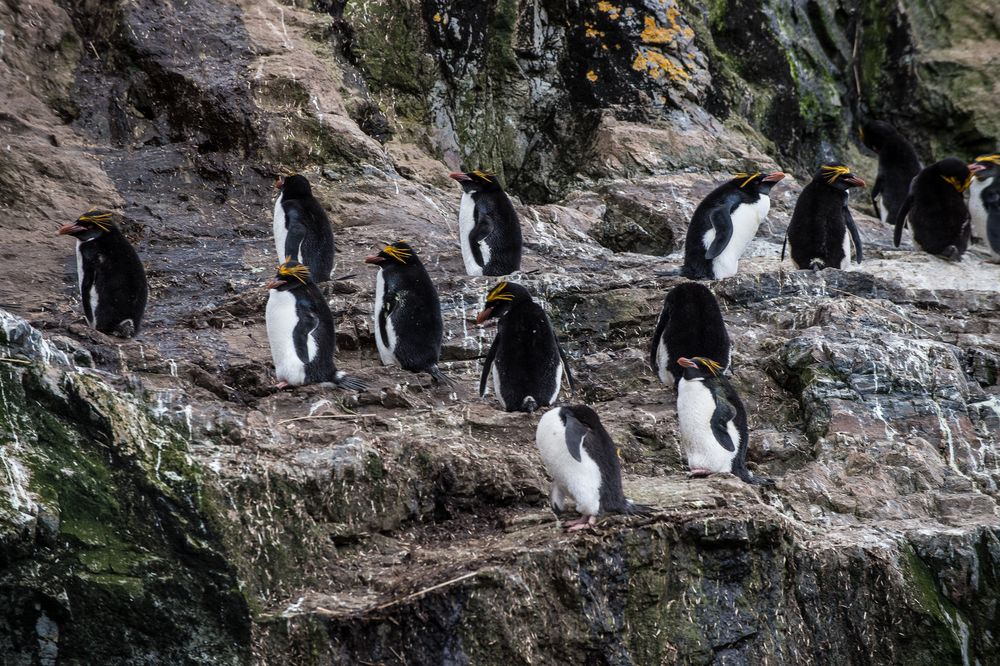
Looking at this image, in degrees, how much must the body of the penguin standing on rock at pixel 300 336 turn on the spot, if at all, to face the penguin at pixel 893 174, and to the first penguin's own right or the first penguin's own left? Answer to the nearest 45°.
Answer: approximately 180°

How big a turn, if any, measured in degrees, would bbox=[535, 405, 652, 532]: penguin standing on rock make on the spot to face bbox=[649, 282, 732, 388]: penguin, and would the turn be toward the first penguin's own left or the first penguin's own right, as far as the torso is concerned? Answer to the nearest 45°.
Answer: approximately 90° to the first penguin's own right

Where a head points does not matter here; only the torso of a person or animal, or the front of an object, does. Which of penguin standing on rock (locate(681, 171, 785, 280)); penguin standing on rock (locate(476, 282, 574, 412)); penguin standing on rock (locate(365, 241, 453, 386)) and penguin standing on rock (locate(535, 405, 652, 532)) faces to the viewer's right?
penguin standing on rock (locate(681, 171, 785, 280))

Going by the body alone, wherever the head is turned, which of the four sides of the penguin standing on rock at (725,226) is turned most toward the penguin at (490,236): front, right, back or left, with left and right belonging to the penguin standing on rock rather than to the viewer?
back

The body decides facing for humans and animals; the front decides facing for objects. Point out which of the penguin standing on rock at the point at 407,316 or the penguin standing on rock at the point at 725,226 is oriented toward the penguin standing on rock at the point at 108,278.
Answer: the penguin standing on rock at the point at 407,316

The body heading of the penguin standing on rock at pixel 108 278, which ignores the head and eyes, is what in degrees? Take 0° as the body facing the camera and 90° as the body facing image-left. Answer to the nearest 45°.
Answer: approximately 90°

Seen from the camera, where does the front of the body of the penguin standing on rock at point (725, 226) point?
to the viewer's right

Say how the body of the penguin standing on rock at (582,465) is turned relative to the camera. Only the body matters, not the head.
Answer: to the viewer's left

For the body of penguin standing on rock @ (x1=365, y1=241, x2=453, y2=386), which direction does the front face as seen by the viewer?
to the viewer's left

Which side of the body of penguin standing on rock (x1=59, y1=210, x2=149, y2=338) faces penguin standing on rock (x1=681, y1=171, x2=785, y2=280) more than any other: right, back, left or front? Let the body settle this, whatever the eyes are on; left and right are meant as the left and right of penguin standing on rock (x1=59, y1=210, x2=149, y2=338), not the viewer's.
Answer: back

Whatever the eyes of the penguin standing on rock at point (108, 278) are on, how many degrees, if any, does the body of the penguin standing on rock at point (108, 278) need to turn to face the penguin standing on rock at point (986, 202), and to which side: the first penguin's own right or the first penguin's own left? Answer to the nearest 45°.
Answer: approximately 180°

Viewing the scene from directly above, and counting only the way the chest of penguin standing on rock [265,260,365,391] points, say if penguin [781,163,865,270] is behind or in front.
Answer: behind

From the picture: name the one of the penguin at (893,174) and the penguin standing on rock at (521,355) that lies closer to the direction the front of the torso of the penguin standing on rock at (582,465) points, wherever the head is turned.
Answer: the penguin standing on rock

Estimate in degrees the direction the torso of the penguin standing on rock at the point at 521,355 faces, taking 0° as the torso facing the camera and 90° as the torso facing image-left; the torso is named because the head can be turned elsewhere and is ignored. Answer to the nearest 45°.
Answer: approximately 180°

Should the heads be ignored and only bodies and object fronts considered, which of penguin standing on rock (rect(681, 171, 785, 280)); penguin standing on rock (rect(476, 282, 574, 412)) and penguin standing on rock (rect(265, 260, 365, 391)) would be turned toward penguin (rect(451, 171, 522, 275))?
penguin standing on rock (rect(476, 282, 574, 412))
